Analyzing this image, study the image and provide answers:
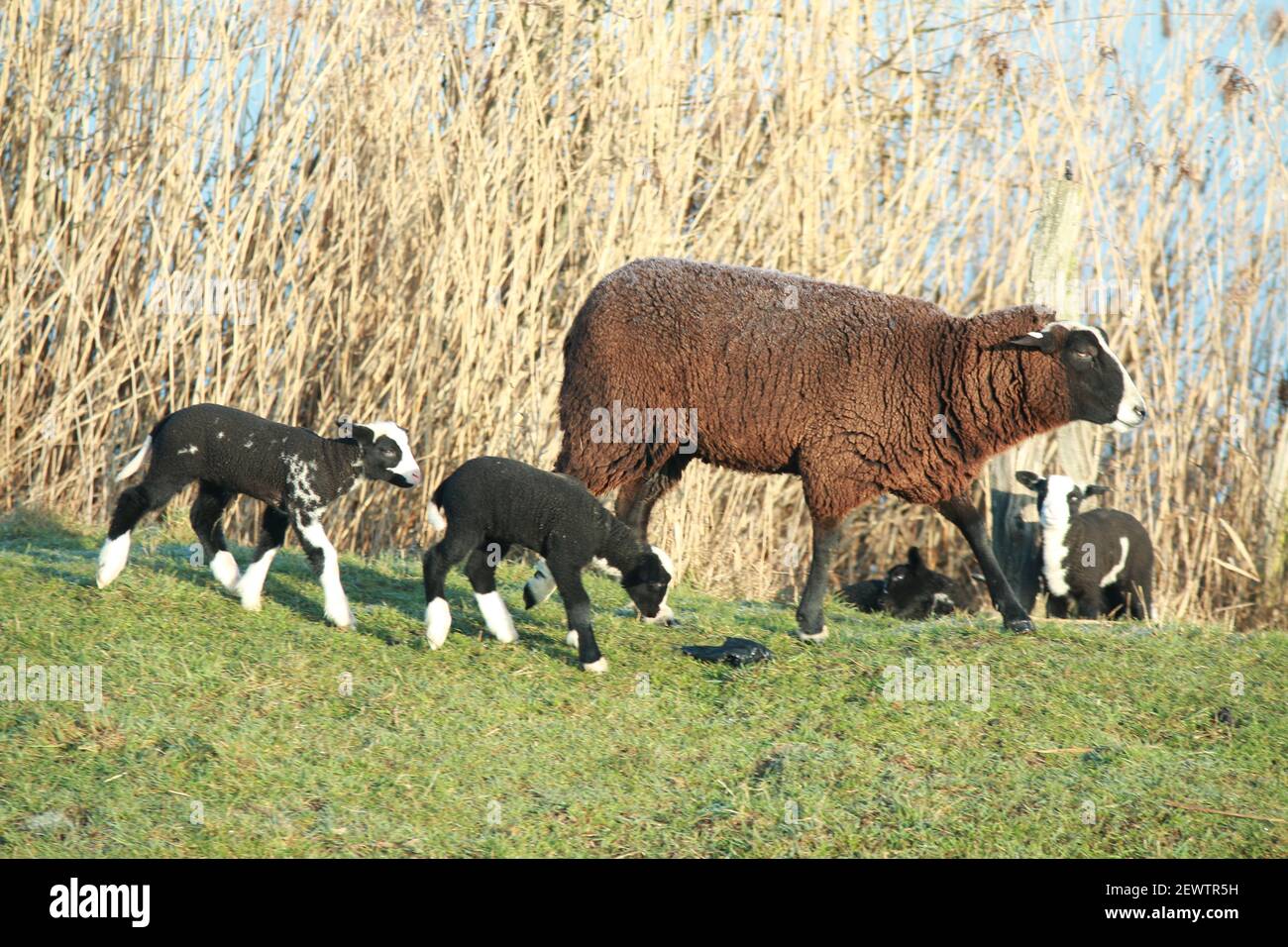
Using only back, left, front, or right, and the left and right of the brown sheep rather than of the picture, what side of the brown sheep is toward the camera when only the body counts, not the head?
right

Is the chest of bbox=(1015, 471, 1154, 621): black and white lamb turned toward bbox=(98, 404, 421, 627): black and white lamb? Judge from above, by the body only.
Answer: yes

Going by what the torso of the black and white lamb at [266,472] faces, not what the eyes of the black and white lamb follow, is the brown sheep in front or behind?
in front

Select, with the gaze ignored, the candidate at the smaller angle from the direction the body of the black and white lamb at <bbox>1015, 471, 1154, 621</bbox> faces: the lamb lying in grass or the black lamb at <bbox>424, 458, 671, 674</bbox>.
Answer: the black lamb

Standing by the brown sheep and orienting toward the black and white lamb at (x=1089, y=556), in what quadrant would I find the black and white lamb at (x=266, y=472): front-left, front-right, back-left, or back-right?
back-left

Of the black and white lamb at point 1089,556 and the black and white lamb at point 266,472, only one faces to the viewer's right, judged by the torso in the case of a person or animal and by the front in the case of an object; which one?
the black and white lamb at point 266,472

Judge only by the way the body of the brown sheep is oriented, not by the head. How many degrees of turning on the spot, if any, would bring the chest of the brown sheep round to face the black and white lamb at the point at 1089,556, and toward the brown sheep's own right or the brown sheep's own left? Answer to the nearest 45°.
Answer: approximately 45° to the brown sheep's own left

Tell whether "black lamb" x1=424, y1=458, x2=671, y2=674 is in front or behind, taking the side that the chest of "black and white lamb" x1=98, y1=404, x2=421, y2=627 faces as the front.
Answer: in front

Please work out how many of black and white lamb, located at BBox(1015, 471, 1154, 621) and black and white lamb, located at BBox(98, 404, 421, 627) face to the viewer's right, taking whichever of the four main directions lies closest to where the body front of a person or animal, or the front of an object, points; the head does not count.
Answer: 1

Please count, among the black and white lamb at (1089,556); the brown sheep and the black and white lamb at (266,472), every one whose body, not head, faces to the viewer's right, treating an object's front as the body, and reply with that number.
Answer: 2

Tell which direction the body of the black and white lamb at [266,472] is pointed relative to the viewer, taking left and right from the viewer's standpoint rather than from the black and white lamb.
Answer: facing to the right of the viewer

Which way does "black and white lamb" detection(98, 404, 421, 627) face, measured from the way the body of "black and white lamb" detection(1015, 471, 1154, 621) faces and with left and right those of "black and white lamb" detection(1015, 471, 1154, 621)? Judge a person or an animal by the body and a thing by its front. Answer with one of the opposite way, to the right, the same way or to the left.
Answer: the opposite way

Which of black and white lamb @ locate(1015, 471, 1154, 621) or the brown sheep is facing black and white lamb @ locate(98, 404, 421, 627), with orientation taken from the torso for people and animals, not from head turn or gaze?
black and white lamb @ locate(1015, 471, 1154, 621)
